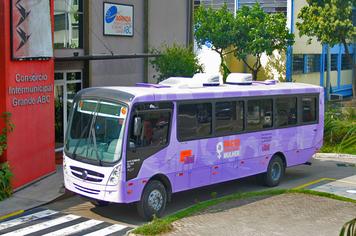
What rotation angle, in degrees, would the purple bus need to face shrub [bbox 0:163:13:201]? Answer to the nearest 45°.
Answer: approximately 45° to its right

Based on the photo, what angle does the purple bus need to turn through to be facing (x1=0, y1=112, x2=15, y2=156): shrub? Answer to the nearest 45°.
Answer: approximately 45° to its right

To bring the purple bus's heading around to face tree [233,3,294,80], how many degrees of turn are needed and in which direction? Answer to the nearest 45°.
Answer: approximately 135° to its right

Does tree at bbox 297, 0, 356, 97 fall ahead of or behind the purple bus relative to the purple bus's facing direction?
behind

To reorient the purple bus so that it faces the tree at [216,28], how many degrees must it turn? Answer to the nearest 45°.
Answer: approximately 135° to its right

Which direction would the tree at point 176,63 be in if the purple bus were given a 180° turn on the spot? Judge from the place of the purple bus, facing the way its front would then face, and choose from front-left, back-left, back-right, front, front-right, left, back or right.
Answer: front-left

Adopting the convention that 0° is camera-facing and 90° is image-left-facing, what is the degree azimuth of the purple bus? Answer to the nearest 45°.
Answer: approximately 45°

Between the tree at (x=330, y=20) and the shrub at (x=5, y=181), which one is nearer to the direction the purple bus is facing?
the shrub
